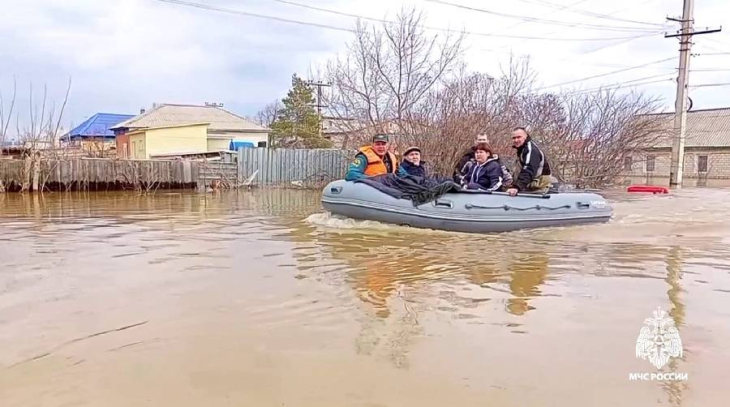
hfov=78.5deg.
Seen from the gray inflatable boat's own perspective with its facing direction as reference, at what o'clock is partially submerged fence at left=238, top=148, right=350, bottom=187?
The partially submerged fence is roughly at 2 o'clock from the gray inflatable boat.

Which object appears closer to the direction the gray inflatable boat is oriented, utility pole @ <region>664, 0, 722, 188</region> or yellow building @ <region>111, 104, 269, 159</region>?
the yellow building

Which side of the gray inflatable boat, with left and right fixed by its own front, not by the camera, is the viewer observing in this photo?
left

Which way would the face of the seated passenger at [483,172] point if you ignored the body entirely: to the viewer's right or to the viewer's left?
to the viewer's left

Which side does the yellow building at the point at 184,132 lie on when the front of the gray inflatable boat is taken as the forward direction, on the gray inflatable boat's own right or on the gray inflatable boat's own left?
on the gray inflatable boat's own right
